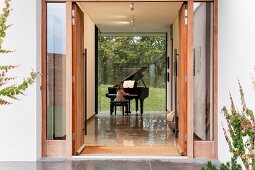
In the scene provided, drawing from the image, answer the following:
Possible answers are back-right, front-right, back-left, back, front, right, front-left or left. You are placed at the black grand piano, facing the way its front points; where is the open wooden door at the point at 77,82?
front-left

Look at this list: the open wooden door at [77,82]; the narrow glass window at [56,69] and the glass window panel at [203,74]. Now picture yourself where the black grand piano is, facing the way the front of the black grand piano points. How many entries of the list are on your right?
0

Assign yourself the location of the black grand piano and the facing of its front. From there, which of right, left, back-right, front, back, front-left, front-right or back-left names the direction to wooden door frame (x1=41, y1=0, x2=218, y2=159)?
front-left

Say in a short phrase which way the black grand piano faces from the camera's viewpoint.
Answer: facing the viewer and to the left of the viewer

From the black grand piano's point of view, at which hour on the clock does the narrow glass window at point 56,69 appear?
The narrow glass window is roughly at 11 o'clock from the black grand piano.

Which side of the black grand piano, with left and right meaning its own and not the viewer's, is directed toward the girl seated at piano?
front

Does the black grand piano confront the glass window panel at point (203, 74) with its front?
no
